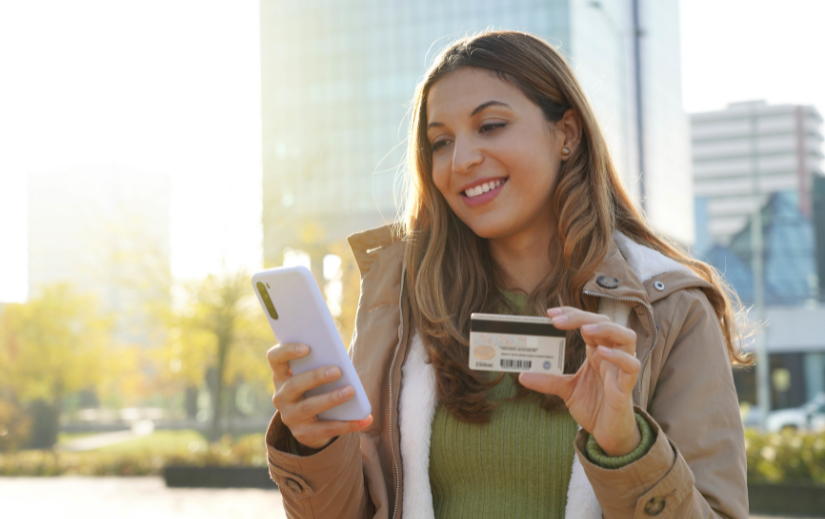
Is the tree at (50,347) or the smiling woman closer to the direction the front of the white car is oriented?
the tree

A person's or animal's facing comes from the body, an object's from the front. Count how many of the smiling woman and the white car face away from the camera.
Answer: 0

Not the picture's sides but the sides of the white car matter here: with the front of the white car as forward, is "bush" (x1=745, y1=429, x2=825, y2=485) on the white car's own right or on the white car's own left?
on the white car's own left

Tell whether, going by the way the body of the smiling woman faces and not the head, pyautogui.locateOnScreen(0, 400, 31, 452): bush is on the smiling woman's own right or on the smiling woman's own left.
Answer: on the smiling woman's own right

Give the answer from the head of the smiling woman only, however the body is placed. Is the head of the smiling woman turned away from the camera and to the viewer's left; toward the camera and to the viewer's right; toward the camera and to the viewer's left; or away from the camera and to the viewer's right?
toward the camera and to the viewer's left

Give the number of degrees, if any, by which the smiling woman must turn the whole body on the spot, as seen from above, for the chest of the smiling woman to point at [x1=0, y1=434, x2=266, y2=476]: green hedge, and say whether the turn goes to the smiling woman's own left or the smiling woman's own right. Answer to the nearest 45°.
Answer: approximately 90° to the smiling woman's own right

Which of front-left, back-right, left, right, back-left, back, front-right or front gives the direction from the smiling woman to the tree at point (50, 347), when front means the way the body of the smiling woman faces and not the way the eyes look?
right

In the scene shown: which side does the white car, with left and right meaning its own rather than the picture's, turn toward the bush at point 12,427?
front

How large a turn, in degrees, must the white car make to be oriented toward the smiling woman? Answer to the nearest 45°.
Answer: approximately 90° to its left

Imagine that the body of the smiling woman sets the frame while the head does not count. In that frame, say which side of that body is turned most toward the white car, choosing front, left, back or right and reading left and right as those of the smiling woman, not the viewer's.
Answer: back

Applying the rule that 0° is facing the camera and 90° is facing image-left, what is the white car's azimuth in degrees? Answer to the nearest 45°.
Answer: approximately 90°

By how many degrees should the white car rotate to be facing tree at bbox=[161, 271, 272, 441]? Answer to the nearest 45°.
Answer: approximately 45° to its left
